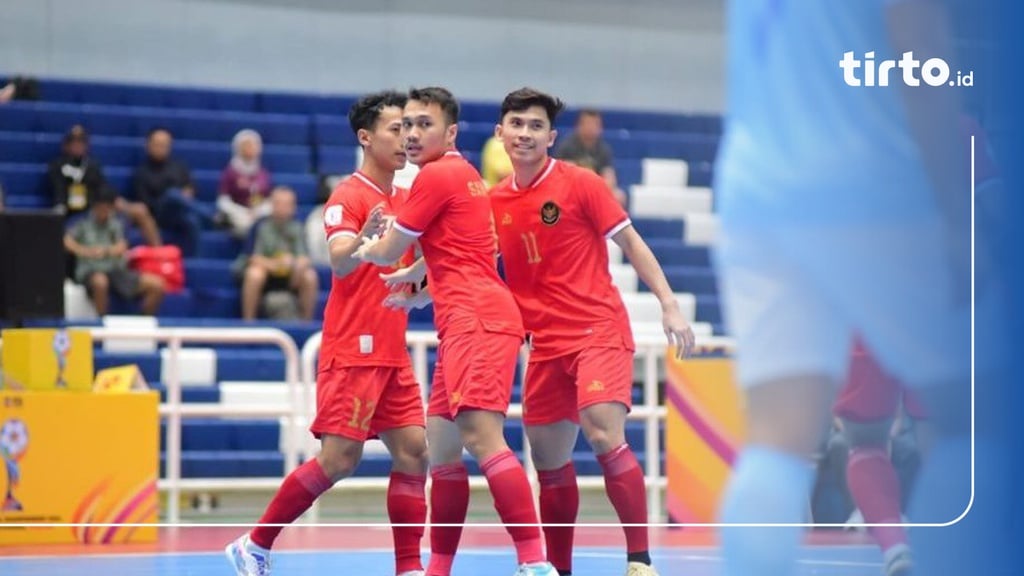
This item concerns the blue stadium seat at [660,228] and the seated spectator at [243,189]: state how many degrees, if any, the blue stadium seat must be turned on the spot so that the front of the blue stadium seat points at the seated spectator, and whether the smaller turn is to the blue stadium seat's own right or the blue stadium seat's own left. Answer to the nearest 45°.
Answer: approximately 135° to the blue stadium seat's own right

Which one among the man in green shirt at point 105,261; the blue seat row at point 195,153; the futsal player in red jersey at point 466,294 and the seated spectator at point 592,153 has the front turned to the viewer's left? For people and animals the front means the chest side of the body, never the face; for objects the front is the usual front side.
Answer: the futsal player in red jersey

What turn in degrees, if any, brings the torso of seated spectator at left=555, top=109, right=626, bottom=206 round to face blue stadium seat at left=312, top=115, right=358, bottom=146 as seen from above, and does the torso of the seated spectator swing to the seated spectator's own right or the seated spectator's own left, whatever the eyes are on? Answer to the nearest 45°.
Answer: approximately 135° to the seated spectator's own right

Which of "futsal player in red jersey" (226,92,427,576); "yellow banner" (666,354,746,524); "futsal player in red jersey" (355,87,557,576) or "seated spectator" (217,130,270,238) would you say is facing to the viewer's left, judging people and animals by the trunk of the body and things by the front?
"futsal player in red jersey" (355,87,557,576)

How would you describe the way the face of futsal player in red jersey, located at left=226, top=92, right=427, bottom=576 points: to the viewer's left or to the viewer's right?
to the viewer's right

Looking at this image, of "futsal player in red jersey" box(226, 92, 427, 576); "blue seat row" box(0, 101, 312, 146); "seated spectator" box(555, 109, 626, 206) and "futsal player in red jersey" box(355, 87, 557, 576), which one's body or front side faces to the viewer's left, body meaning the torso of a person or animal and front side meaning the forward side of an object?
"futsal player in red jersey" box(355, 87, 557, 576)

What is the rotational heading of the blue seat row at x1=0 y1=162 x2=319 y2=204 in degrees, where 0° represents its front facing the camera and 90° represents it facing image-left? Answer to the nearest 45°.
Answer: approximately 0°

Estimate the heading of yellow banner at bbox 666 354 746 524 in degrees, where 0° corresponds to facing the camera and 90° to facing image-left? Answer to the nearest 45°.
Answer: approximately 0°
